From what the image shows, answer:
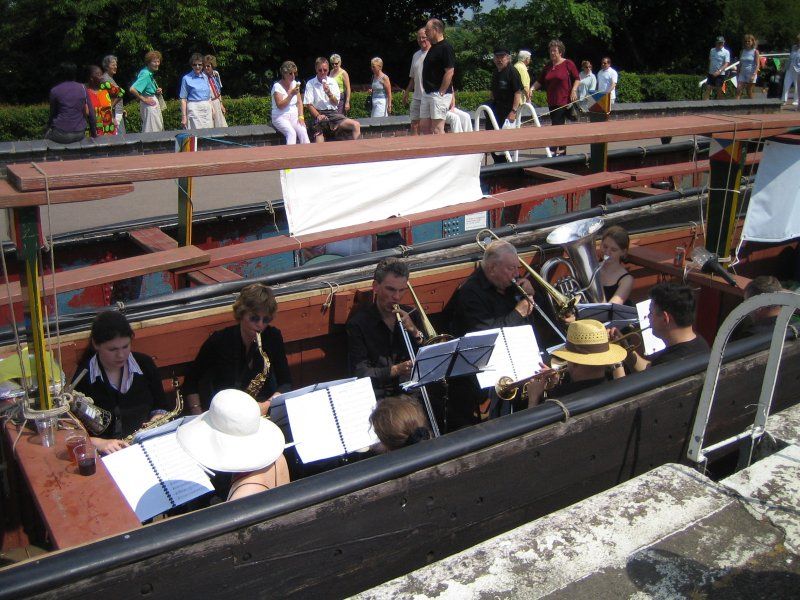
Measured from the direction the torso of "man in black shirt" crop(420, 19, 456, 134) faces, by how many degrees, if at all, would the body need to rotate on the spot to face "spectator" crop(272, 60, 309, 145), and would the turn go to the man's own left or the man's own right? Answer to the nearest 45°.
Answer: approximately 45° to the man's own right

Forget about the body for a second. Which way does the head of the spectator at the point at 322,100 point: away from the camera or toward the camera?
toward the camera

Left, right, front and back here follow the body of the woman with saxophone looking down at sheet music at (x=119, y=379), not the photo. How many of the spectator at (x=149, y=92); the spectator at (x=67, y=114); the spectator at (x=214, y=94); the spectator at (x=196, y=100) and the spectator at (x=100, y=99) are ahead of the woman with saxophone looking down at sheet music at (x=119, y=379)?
0

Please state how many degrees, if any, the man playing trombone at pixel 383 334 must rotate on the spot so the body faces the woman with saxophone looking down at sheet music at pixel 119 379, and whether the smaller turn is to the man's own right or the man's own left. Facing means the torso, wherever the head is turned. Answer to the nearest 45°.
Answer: approximately 90° to the man's own right

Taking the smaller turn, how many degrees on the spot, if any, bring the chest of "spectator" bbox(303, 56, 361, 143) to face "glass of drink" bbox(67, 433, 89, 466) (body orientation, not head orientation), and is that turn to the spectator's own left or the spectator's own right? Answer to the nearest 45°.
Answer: approximately 45° to the spectator's own right

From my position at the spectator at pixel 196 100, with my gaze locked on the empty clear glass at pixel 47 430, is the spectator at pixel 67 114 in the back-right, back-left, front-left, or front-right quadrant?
front-right

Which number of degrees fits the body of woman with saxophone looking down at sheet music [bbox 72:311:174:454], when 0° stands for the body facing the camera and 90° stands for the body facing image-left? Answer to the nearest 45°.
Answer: approximately 315°

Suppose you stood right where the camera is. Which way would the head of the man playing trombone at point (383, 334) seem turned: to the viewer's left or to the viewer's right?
to the viewer's right

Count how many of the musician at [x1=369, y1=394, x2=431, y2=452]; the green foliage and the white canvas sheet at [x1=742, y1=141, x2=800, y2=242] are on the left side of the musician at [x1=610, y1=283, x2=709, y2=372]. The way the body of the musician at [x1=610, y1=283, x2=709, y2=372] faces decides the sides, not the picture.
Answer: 1

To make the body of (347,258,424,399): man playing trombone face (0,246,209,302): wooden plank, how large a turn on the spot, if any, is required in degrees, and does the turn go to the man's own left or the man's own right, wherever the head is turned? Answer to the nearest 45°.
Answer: approximately 135° to the man's own right

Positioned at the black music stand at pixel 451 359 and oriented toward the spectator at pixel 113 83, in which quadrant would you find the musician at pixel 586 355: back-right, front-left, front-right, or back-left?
back-right

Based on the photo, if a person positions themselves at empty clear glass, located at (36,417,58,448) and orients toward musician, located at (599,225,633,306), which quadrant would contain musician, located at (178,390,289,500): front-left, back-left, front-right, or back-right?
front-right

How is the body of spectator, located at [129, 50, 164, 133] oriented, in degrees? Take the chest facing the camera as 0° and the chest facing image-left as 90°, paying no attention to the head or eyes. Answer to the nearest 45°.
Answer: approximately 315°

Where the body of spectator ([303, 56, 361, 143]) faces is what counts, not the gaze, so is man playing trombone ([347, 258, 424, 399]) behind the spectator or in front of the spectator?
in front

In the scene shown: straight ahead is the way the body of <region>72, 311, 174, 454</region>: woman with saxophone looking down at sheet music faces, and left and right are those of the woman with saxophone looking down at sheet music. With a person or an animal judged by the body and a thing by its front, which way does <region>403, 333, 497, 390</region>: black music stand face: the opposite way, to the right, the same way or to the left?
the opposite way

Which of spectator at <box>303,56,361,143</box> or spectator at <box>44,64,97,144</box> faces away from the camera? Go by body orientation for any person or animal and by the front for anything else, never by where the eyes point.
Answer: spectator at <box>44,64,97,144</box>
